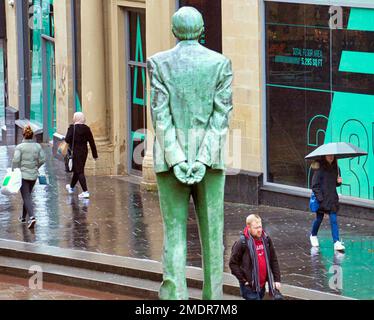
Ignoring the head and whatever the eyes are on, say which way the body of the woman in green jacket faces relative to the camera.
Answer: away from the camera

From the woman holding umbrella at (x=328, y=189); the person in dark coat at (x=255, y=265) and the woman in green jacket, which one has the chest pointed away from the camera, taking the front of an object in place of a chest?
the woman in green jacket

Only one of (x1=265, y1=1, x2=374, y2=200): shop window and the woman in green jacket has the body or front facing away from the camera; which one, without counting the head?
the woman in green jacket

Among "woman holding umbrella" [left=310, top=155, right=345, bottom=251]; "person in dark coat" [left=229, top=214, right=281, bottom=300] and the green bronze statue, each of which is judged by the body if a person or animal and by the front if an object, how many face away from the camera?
1

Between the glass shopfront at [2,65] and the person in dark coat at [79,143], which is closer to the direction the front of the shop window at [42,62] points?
the person in dark coat

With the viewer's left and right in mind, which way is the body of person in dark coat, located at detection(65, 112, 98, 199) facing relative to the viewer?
facing away from the viewer and to the left of the viewer

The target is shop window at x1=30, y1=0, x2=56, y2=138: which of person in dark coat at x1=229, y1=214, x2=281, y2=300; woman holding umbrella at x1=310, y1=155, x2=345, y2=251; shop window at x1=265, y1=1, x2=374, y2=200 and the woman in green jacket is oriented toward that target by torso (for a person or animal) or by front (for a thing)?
the woman in green jacket

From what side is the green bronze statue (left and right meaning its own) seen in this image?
back
